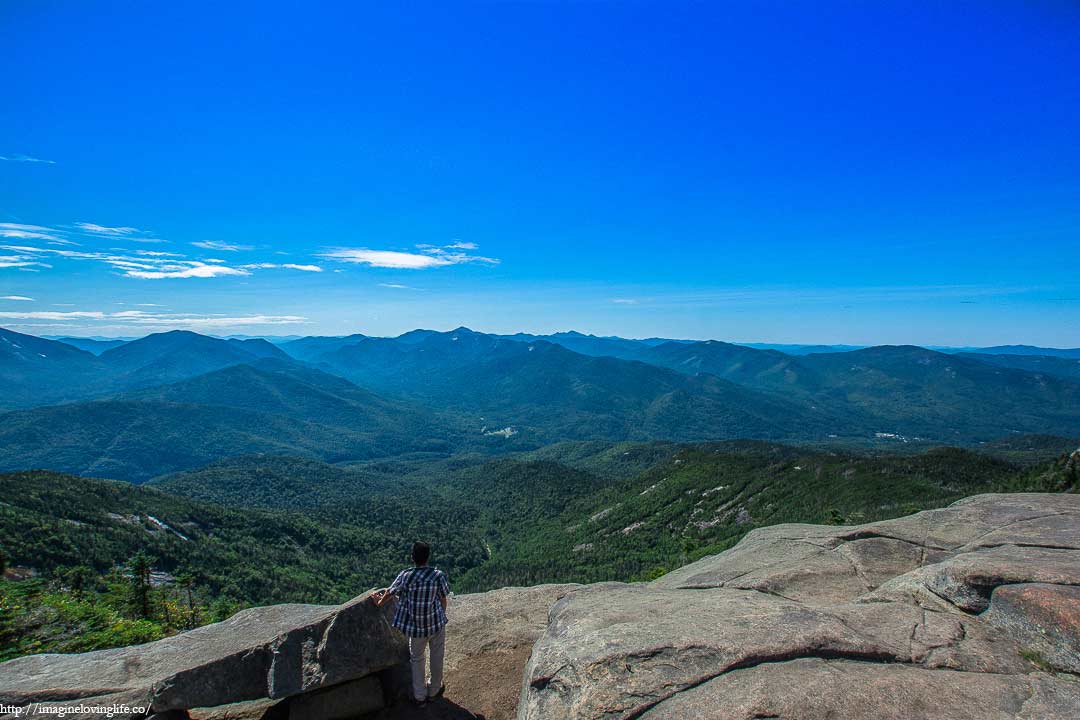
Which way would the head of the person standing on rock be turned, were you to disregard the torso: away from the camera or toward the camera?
away from the camera

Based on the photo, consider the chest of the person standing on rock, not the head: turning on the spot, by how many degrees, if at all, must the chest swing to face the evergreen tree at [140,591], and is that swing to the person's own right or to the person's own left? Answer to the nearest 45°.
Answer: approximately 45° to the person's own left

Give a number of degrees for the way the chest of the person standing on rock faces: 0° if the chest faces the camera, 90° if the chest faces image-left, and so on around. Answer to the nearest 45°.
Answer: approximately 180°
